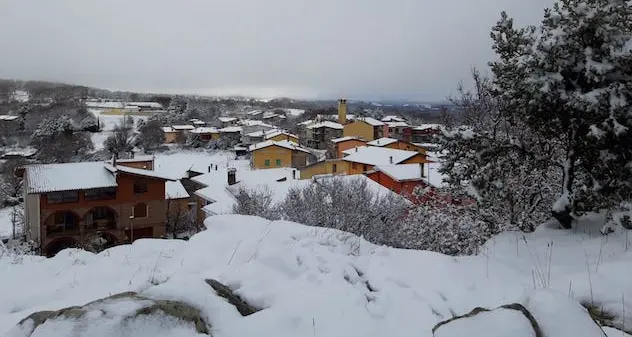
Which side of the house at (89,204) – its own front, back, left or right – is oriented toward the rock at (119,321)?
front

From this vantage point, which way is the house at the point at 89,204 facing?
toward the camera

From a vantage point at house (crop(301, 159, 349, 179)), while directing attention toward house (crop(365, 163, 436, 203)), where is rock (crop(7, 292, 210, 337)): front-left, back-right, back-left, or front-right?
front-right

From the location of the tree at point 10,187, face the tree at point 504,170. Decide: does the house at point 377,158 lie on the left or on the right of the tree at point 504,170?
left

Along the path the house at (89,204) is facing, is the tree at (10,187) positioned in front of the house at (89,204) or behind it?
behind

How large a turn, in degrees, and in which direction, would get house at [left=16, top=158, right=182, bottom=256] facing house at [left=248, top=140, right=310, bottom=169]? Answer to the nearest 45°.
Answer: approximately 135° to its left

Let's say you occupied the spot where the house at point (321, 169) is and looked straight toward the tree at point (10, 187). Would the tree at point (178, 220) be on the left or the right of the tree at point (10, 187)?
left
